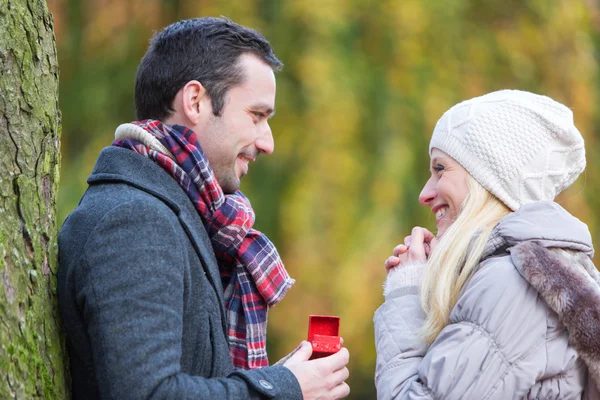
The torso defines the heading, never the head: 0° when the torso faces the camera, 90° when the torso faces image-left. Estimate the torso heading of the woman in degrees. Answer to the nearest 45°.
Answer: approximately 90°

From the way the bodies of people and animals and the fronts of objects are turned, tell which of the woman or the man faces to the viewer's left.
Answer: the woman

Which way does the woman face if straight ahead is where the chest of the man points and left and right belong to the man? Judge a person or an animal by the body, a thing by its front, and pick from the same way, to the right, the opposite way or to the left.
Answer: the opposite way

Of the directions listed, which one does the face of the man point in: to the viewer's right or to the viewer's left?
to the viewer's right

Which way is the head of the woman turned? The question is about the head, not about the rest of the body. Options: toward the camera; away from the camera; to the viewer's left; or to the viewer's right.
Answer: to the viewer's left

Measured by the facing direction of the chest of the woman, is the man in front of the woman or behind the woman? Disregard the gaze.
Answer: in front

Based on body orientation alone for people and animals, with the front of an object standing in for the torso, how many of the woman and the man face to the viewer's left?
1

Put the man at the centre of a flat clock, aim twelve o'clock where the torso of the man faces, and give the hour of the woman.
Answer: The woman is roughly at 12 o'clock from the man.

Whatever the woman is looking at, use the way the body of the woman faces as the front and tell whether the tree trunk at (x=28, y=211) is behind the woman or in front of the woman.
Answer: in front

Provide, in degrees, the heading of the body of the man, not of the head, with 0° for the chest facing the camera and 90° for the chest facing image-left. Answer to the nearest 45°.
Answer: approximately 270°
